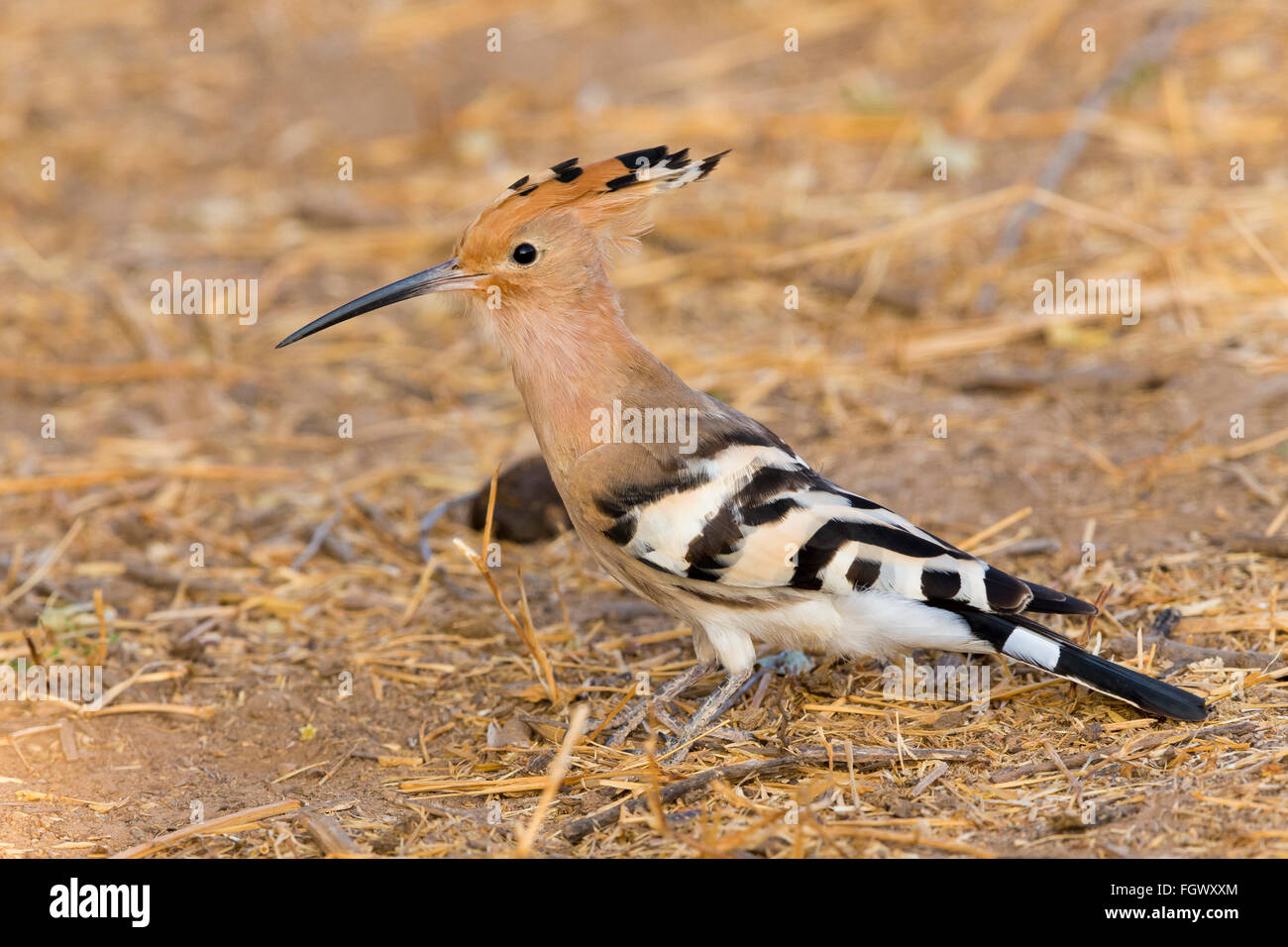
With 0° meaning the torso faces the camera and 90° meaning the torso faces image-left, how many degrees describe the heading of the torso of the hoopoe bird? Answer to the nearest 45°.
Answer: approximately 90°
